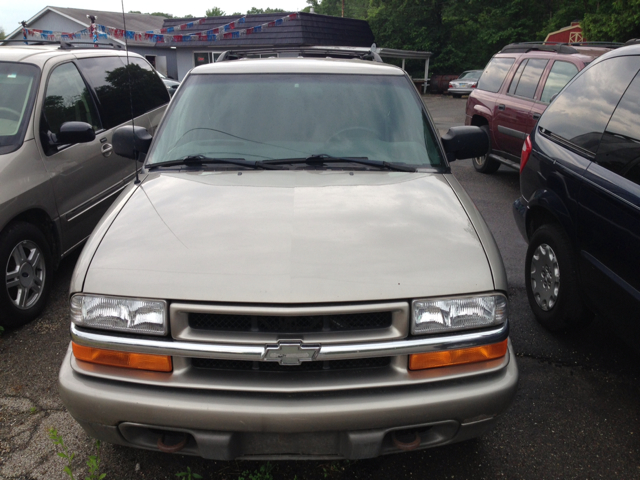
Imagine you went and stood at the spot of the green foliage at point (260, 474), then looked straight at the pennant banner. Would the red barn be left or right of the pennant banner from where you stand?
right

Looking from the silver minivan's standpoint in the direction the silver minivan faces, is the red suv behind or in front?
behind

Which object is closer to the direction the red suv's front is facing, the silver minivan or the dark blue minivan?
the dark blue minivan

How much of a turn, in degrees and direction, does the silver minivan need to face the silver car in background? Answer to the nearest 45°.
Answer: approximately 180°

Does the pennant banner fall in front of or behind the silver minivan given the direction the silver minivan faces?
behind

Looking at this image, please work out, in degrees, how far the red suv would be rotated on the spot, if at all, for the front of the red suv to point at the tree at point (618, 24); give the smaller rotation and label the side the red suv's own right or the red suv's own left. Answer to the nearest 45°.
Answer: approximately 135° to the red suv's own left

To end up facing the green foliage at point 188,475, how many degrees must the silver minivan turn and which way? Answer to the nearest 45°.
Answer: approximately 45° to its left
